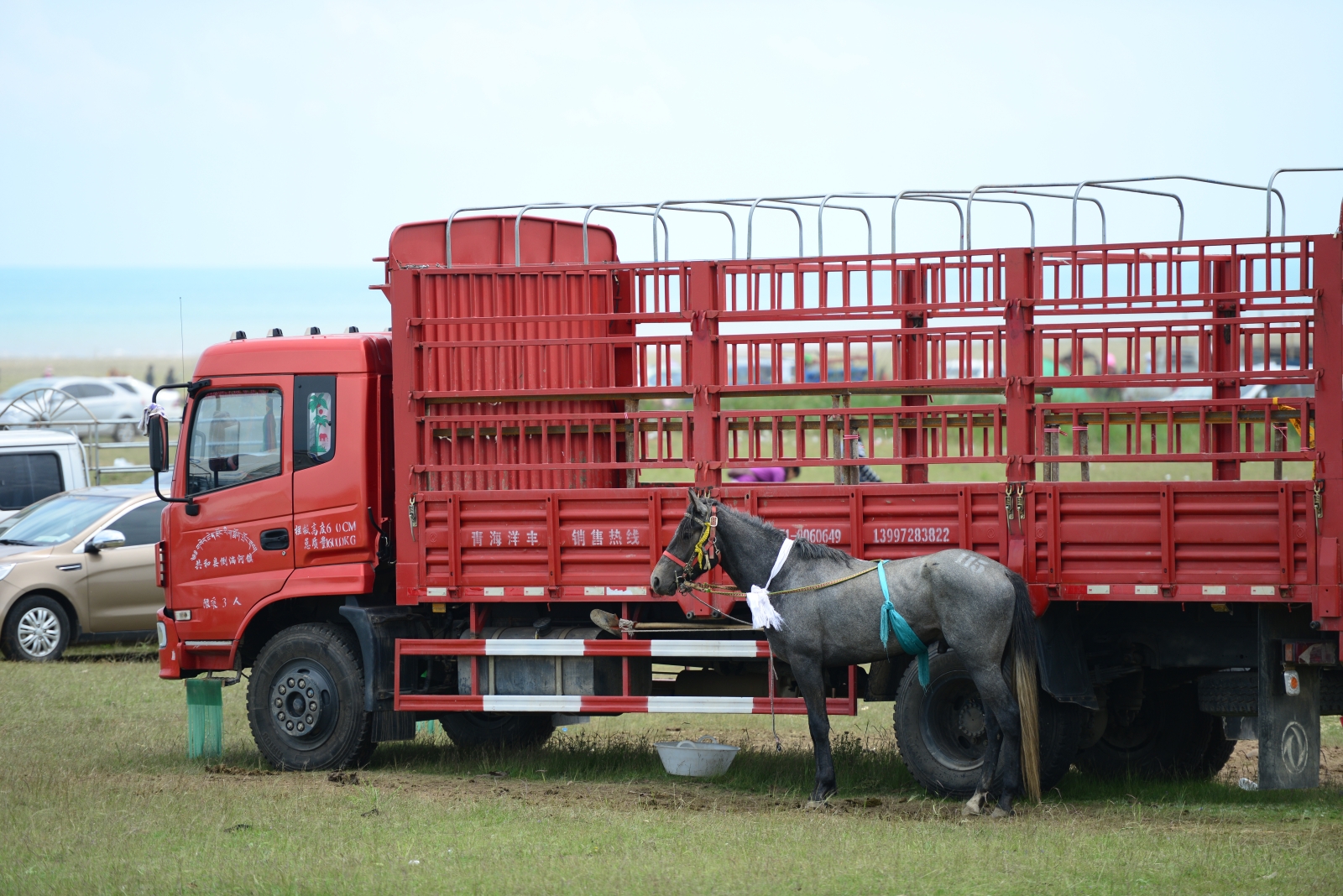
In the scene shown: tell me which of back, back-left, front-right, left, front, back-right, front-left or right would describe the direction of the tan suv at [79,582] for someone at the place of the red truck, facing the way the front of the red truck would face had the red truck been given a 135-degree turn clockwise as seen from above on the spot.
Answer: left

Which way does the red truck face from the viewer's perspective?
to the viewer's left

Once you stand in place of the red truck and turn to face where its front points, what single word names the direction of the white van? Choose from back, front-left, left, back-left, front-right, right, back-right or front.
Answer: front-right

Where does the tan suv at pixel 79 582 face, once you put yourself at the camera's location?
facing the viewer and to the left of the viewer

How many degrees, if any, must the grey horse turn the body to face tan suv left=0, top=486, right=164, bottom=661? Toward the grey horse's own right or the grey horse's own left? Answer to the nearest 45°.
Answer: approximately 45° to the grey horse's own right

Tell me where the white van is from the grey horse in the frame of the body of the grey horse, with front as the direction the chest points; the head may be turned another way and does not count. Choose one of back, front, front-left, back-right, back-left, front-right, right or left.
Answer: front-right

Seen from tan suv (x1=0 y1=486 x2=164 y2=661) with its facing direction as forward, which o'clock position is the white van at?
The white van is roughly at 4 o'clock from the tan suv.

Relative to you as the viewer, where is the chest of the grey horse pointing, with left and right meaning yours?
facing to the left of the viewer
